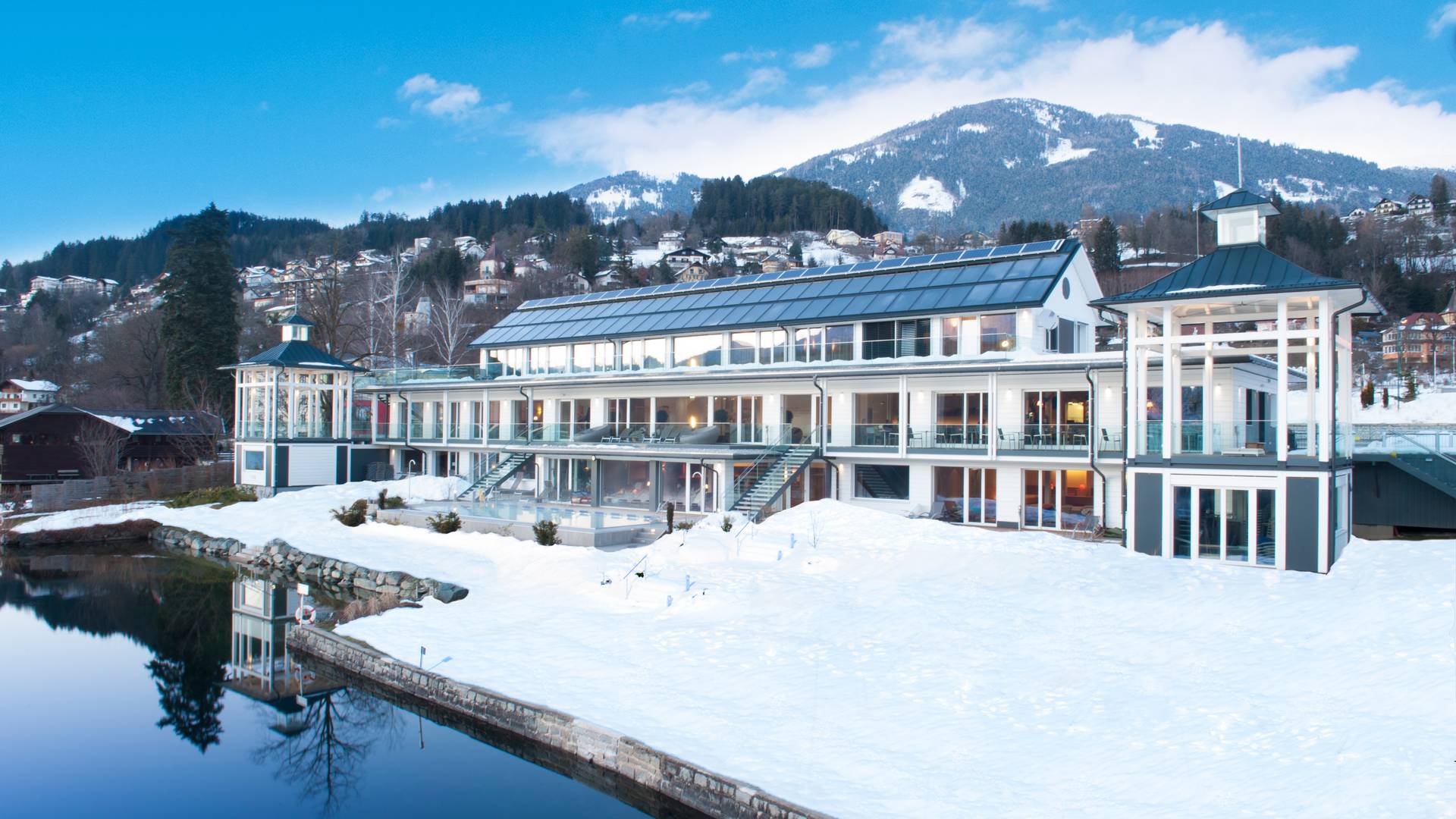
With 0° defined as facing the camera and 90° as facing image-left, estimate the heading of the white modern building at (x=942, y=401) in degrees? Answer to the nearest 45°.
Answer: approximately 45°

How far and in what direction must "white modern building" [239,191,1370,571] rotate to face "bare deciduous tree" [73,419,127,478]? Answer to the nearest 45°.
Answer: approximately 45° to its right

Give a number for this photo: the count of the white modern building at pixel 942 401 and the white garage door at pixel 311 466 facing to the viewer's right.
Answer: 0

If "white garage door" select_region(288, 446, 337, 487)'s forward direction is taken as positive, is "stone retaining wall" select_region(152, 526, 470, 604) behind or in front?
in front

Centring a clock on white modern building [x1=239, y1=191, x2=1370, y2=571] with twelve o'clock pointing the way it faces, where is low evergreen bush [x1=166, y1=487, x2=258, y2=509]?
The low evergreen bush is roughly at 2 o'clock from the white modern building.

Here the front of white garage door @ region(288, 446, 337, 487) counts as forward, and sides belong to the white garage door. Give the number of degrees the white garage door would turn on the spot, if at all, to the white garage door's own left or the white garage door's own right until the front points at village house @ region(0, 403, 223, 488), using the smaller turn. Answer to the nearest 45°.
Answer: approximately 135° to the white garage door's own right

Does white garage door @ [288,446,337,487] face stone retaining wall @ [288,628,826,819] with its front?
yes

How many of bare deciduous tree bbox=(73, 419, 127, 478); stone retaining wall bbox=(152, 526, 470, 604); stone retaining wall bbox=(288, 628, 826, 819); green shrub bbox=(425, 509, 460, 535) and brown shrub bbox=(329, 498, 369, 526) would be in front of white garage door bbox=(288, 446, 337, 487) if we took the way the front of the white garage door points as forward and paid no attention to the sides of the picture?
4

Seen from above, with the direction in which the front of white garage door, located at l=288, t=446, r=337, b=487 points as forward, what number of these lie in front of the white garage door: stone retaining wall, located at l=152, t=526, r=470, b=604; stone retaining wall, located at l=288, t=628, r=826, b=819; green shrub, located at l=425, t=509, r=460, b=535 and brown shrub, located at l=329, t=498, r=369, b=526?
4

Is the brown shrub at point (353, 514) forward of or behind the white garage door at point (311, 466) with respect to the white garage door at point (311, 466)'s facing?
forward

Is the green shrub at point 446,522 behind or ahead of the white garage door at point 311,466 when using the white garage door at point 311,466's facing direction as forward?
ahead

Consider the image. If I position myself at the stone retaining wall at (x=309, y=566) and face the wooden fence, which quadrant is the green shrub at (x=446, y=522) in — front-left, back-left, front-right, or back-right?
back-right
